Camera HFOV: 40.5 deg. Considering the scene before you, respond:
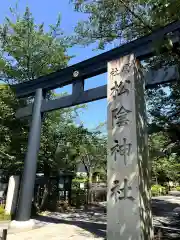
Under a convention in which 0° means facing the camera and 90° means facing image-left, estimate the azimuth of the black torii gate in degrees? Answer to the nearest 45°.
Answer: approximately 45°
